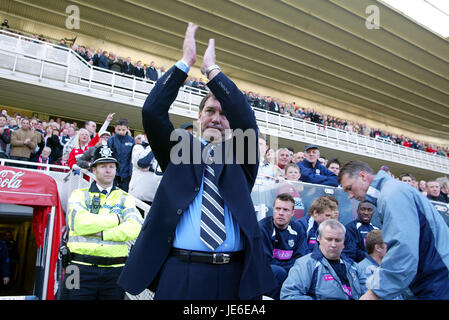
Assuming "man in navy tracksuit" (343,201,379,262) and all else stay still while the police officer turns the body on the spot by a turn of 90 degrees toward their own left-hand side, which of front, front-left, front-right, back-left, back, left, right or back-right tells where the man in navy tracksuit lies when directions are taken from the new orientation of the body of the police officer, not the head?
front

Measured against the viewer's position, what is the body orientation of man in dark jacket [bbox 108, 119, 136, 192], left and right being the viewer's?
facing the viewer

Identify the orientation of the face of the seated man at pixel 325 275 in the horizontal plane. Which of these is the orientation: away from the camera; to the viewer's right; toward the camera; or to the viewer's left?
toward the camera

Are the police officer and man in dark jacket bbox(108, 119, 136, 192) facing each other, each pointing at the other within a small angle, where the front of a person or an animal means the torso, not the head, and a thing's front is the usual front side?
no

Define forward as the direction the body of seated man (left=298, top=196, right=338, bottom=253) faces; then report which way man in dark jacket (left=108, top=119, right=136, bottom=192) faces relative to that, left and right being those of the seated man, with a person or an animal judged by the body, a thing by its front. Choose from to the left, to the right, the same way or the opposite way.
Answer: the same way

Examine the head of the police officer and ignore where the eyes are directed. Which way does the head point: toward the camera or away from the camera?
toward the camera

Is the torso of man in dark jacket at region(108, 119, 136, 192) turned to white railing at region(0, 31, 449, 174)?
no

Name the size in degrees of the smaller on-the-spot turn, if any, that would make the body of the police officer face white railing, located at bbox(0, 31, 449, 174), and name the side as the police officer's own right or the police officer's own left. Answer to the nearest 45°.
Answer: approximately 180°

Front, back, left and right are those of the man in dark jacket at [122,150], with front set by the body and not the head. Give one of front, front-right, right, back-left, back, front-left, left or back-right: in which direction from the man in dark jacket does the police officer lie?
front

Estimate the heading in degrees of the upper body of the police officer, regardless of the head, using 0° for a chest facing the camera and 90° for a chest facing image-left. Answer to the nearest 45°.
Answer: approximately 0°

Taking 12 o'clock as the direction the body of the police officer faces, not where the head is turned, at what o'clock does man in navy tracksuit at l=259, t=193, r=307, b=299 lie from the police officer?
The man in navy tracksuit is roughly at 9 o'clock from the police officer.

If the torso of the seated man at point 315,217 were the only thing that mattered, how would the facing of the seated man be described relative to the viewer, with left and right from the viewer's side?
facing the viewer and to the right of the viewer

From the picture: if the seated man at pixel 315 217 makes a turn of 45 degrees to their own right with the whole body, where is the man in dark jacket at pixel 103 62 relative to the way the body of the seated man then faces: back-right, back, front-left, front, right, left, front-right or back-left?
back-right

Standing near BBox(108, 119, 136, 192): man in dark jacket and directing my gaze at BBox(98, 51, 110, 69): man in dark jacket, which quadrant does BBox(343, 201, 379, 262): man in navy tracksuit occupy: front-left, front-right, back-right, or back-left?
back-right

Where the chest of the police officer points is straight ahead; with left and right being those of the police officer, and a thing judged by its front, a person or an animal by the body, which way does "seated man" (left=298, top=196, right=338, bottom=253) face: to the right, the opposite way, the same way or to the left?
the same way

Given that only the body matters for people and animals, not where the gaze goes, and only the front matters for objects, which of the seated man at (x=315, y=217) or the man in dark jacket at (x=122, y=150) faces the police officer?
the man in dark jacket

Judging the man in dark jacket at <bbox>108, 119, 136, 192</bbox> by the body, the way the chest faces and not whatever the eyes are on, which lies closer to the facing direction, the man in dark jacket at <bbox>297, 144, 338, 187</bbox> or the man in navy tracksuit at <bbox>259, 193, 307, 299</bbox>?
the man in navy tracksuit

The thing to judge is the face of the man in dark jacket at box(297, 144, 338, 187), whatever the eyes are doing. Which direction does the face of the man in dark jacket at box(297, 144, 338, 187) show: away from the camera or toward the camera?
toward the camera

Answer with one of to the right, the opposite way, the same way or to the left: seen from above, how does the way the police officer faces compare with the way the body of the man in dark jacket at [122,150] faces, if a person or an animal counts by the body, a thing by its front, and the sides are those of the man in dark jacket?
the same way
